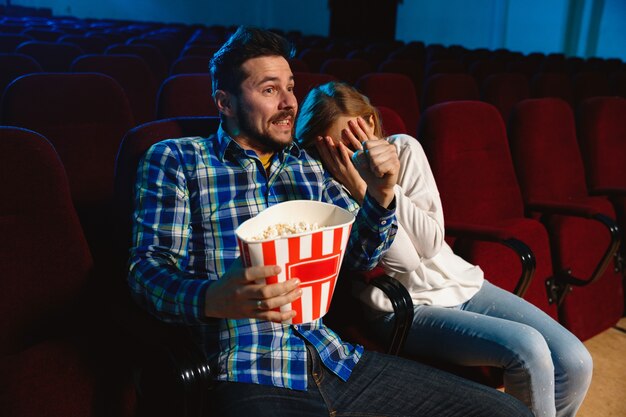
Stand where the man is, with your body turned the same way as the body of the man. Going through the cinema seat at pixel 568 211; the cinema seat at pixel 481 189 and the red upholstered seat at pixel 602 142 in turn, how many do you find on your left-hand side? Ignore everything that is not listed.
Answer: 3

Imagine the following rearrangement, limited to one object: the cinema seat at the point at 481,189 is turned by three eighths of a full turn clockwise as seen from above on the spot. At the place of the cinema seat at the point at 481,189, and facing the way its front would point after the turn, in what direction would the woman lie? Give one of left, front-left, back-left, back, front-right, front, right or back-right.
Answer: left

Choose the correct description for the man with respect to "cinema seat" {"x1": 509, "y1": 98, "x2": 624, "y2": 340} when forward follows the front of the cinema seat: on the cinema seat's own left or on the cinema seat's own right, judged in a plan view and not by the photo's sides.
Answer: on the cinema seat's own right

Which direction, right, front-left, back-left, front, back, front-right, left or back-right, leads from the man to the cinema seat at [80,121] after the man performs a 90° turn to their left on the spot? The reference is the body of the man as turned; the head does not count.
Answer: left

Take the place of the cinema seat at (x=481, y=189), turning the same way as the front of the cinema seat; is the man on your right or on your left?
on your right

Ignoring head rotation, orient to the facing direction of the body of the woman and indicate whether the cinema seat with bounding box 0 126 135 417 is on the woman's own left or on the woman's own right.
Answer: on the woman's own right
